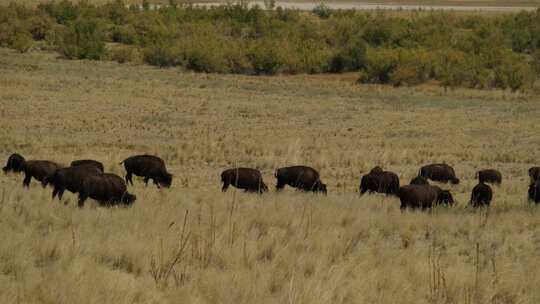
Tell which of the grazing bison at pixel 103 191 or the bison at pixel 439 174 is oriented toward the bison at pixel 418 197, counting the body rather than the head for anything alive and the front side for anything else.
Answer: the grazing bison

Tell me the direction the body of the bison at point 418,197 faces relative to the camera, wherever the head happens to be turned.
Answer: to the viewer's right

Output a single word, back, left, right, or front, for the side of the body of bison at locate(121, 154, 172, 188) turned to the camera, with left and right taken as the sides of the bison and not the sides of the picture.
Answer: right

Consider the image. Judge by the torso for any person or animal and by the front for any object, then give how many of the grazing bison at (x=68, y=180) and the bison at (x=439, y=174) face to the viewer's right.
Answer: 2

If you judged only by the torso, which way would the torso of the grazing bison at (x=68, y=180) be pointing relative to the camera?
to the viewer's right

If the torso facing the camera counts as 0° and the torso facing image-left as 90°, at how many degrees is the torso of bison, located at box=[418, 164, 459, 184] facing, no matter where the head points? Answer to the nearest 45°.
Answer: approximately 270°

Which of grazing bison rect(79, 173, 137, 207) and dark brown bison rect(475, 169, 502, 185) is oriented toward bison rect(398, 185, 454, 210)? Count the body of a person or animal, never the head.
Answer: the grazing bison

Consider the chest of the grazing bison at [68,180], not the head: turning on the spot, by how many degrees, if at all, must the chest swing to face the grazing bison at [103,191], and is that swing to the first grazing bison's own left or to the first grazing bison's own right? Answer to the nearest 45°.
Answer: approximately 45° to the first grazing bison's own right

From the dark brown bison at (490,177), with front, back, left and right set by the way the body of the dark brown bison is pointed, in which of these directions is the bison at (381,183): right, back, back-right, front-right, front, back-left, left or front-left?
back-right

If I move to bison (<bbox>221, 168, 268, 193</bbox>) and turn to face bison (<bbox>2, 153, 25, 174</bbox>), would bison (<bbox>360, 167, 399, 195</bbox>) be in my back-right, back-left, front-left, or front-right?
back-right

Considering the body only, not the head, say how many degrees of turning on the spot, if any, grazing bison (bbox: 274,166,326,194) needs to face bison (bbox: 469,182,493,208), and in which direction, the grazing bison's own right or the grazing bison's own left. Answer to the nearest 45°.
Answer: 0° — it already faces it

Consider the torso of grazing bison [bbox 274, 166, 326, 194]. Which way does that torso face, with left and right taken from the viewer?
facing to the right of the viewer

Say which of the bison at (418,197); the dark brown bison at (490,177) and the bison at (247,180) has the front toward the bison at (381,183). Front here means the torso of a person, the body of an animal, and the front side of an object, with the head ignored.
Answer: the bison at (247,180)

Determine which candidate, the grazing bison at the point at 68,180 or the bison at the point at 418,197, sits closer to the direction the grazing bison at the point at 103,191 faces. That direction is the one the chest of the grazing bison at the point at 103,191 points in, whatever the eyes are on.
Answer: the bison
